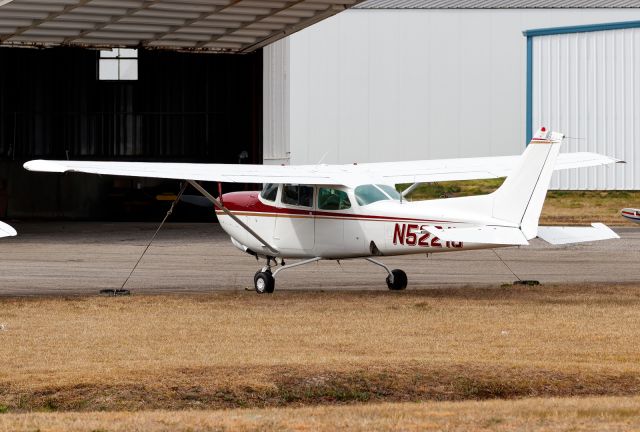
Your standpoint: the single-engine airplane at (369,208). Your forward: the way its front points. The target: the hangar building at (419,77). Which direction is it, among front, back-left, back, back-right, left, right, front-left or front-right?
front-right

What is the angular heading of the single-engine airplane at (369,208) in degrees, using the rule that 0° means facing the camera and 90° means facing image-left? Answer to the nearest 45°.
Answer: approximately 135°
